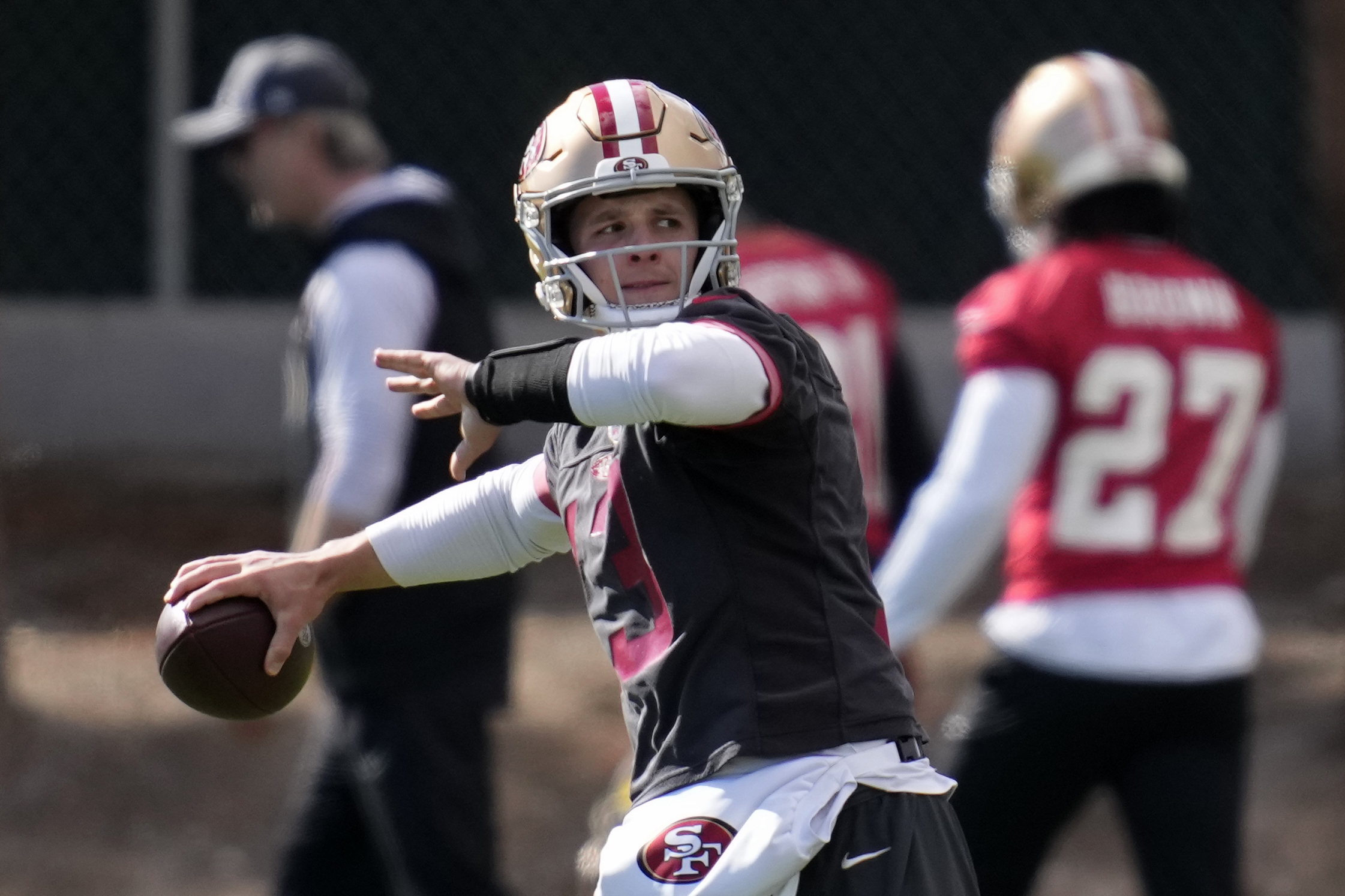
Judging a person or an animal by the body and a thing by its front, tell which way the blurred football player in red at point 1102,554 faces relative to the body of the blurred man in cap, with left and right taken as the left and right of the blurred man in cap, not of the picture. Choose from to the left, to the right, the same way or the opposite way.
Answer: to the right

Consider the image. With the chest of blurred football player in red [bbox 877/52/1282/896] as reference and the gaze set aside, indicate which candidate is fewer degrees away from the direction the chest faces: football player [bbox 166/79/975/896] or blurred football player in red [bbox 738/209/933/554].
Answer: the blurred football player in red

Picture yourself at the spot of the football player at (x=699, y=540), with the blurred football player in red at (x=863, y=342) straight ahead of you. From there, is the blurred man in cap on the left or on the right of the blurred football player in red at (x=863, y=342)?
left

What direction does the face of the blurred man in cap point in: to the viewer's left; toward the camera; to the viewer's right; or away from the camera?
to the viewer's left

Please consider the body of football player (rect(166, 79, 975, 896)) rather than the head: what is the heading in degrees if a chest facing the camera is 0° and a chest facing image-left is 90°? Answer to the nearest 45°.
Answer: approximately 45°

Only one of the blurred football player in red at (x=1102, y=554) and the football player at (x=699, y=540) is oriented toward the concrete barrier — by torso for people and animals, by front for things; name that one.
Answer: the blurred football player in red

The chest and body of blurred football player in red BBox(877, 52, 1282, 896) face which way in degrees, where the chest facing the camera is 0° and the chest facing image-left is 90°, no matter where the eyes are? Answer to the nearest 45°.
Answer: approximately 135°

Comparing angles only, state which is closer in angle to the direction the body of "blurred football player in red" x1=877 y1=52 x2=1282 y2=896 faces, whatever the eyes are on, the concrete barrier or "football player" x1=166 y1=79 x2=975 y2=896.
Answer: the concrete barrier

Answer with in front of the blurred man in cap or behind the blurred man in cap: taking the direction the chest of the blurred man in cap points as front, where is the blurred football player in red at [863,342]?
behind

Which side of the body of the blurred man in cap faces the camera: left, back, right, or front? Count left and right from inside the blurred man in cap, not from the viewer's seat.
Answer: left
